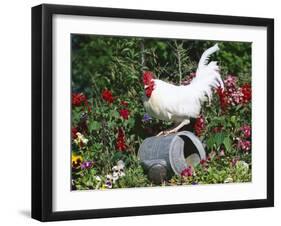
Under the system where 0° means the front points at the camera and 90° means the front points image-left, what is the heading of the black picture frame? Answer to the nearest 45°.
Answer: approximately 315°
